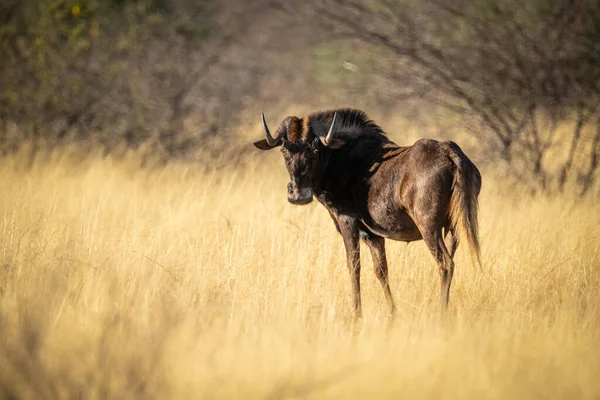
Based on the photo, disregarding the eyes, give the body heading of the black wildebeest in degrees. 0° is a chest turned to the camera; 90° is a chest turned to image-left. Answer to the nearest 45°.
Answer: approximately 135°
